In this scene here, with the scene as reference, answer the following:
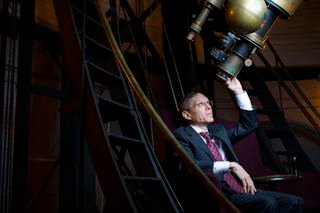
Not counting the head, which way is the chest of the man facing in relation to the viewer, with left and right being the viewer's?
facing the viewer and to the right of the viewer

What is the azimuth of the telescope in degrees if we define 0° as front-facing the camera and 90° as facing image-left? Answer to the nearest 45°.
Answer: approximately 270°

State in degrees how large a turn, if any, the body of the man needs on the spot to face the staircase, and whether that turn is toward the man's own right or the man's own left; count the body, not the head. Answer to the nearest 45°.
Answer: approximately 135° to the man's own right

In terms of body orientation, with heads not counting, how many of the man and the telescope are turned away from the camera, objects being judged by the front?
0
